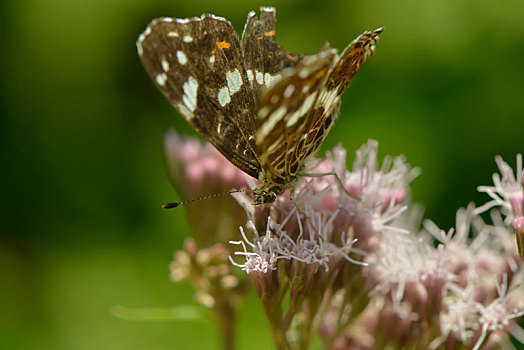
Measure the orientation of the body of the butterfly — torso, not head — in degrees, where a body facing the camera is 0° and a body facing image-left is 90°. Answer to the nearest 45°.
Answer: approximately 45°
